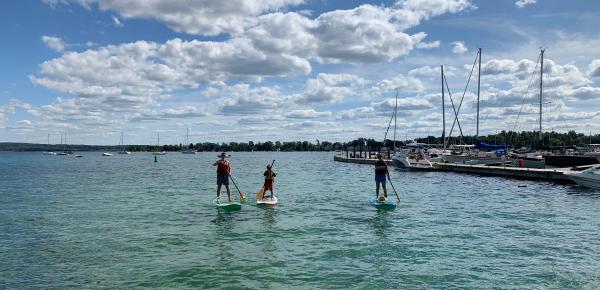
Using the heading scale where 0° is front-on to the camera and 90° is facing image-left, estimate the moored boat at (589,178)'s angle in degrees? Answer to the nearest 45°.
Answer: approximately 90°

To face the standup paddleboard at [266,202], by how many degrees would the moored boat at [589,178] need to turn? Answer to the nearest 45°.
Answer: approximately 45° to its left
